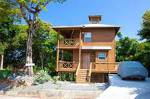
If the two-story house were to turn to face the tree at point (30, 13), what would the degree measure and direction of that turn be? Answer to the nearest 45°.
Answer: approximately 45° to its right

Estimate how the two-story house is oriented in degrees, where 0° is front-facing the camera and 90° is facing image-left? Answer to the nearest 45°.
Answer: approximately 0°

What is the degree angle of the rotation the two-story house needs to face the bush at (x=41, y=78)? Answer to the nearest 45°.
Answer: approximately 45° to its right
